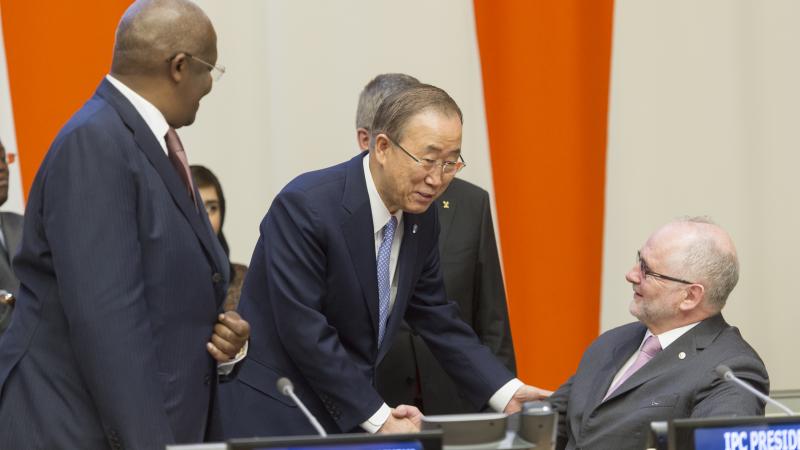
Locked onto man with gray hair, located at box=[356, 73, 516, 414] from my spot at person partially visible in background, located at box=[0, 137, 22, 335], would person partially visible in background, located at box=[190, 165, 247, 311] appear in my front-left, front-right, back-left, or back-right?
front-left

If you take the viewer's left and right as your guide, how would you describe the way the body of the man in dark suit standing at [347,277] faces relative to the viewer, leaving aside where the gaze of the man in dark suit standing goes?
facing the viewer and to the right of the viewer

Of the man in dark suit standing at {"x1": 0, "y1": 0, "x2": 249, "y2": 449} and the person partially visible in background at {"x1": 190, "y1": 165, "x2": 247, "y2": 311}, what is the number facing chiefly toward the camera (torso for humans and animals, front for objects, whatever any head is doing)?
1

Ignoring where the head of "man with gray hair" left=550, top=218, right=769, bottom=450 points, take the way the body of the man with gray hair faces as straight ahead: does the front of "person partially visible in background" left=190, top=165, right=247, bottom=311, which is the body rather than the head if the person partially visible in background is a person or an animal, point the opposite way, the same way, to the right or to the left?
to the left

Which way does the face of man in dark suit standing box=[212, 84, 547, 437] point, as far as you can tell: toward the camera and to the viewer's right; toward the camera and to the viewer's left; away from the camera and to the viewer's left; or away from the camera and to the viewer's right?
toward the camera and to the viewer's right

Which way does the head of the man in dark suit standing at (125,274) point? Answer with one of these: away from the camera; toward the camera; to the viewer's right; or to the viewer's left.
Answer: to the viewer's right

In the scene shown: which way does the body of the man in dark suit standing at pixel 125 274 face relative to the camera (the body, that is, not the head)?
to the viewer's right

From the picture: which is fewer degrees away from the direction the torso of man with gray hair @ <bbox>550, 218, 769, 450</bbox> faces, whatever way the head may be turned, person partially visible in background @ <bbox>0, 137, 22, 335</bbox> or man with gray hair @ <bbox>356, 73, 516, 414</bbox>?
the person partially visible in background

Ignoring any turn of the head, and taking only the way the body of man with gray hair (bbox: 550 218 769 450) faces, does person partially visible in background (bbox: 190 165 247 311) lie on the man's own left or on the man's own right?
on the man's own right

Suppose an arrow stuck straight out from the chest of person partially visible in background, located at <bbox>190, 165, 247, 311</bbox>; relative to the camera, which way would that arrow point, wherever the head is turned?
toward the camera

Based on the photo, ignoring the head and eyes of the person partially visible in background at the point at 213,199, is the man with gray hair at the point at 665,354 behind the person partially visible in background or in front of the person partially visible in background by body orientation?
in front

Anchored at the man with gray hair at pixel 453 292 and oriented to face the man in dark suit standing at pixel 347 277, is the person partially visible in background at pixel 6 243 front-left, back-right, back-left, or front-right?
front-right

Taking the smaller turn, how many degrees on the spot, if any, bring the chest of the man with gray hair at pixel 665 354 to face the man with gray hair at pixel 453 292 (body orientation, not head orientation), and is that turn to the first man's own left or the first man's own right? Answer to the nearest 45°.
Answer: approximately 90° to the first man's own right

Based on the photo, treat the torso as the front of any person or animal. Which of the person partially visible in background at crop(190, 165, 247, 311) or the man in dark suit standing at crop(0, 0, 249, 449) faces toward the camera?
the person partially visible in background

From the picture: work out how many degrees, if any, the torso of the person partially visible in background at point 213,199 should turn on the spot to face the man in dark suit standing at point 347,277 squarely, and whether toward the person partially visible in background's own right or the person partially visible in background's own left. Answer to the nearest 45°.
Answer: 0° — they already face them

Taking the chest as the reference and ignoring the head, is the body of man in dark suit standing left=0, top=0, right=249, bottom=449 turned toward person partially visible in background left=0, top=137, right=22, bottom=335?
no

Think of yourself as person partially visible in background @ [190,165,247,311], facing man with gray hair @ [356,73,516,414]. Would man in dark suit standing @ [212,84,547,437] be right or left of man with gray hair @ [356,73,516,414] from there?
right

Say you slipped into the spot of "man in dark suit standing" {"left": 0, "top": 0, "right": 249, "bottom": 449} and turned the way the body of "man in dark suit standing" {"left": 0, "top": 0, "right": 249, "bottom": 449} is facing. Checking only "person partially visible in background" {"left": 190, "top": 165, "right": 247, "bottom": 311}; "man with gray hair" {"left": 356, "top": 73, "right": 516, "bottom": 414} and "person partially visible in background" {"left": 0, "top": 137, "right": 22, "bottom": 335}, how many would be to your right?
0

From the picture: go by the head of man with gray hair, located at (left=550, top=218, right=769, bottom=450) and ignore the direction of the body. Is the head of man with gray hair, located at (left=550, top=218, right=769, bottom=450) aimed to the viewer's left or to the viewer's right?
to the viewer's left
